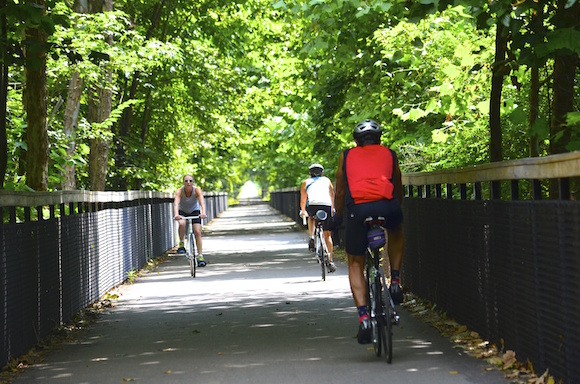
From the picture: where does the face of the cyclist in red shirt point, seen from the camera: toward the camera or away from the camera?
away from the camera

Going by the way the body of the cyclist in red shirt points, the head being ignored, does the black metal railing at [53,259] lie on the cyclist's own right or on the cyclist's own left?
on the cyclist's own left

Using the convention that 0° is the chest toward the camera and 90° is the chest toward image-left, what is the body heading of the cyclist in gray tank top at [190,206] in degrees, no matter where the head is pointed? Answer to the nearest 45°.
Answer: approximately 0°

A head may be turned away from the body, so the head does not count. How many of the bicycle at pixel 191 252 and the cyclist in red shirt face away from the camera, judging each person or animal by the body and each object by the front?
1

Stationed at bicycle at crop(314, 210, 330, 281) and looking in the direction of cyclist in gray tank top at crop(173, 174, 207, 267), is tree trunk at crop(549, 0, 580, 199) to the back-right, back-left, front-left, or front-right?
back-left

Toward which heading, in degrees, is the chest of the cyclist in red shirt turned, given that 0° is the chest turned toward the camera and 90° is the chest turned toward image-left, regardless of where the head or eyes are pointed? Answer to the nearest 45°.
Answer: approximately 180°

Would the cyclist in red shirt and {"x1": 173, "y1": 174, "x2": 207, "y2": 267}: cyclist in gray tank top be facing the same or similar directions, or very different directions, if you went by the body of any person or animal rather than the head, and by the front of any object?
very different directions

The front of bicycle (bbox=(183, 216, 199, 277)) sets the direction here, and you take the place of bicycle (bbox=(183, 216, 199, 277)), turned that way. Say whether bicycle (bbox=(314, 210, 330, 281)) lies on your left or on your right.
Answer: on your left
